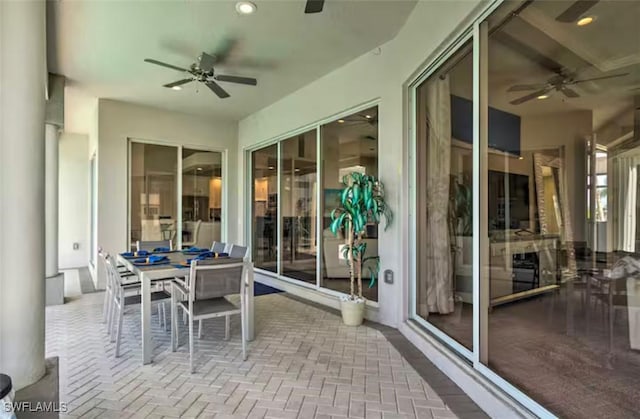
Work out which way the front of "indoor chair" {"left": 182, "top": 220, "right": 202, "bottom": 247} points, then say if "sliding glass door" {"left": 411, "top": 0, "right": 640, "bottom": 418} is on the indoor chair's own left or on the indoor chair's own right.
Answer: on the indoor chair's own left

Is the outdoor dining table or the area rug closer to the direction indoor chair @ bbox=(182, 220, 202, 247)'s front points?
the outdoor dining table

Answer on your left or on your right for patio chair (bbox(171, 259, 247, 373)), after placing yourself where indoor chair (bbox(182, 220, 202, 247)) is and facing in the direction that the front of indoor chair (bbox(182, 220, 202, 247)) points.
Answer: on your left

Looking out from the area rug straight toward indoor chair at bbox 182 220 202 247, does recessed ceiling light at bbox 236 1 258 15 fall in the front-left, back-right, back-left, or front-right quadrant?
back-left

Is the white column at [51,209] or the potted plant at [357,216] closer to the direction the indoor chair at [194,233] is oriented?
the white column
